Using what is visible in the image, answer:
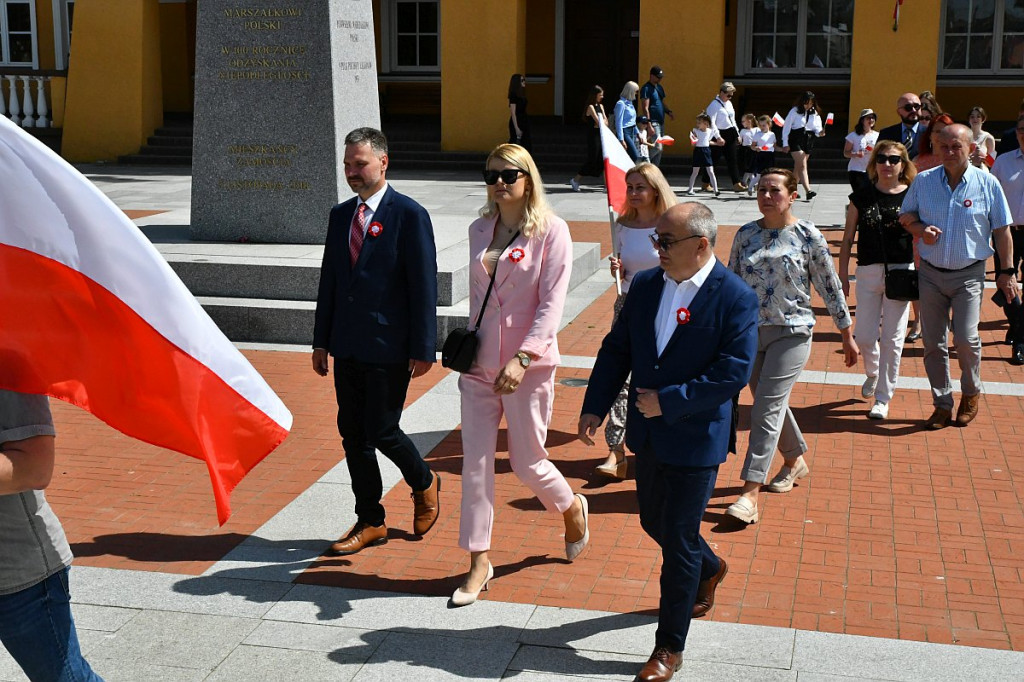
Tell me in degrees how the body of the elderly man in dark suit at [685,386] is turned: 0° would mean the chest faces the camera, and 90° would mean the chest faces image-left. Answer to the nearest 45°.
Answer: approximately 45°

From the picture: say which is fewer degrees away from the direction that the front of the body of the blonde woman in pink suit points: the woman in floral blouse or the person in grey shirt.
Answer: the person in grey shirt

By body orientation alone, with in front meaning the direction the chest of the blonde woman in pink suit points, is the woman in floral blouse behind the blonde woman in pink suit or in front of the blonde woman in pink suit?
behind

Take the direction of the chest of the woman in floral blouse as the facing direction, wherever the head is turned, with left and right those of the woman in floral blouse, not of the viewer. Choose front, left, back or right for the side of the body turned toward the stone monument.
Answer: right

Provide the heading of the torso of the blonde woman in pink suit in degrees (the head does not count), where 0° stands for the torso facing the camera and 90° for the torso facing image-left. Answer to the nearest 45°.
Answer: approximately 45°

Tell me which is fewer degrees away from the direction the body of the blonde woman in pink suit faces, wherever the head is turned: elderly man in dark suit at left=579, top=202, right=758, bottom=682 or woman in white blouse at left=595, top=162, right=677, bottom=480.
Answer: the elderly man in dark suit

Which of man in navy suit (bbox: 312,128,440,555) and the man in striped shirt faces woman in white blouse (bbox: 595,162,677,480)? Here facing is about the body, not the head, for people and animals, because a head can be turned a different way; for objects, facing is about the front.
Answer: the man in striped shirt

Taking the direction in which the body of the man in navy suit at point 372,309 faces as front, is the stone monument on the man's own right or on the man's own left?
on the man's own right

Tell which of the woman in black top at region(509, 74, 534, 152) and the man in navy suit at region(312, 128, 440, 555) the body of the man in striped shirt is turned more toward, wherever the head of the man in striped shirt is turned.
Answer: the man in navy suit

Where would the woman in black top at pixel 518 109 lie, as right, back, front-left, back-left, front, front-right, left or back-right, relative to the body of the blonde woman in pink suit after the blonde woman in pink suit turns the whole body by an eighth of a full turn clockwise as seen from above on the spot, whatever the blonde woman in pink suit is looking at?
right

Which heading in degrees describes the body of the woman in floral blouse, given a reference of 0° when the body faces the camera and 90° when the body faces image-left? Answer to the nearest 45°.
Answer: approximately 45°
